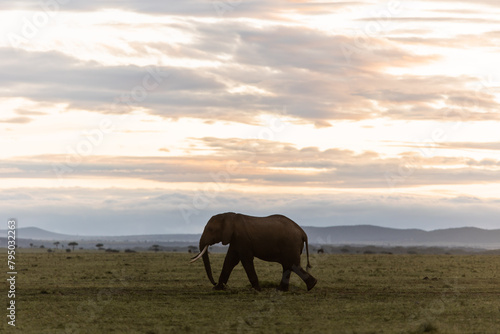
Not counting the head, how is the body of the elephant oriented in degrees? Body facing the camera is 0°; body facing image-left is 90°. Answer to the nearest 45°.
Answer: approximately 90°
